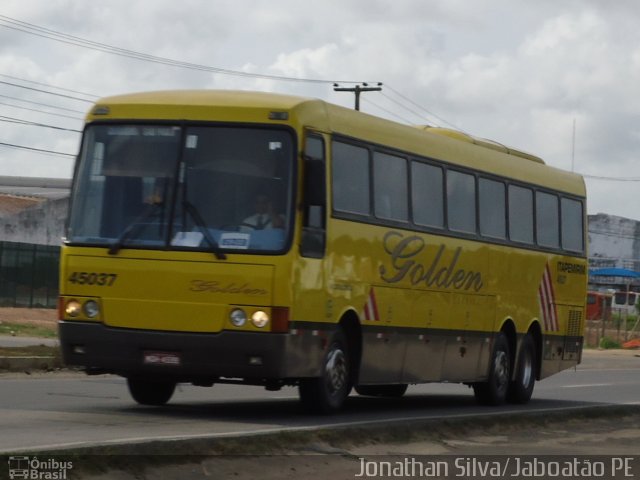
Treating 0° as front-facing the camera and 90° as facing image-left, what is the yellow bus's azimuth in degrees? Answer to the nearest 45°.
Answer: approximately 45°
